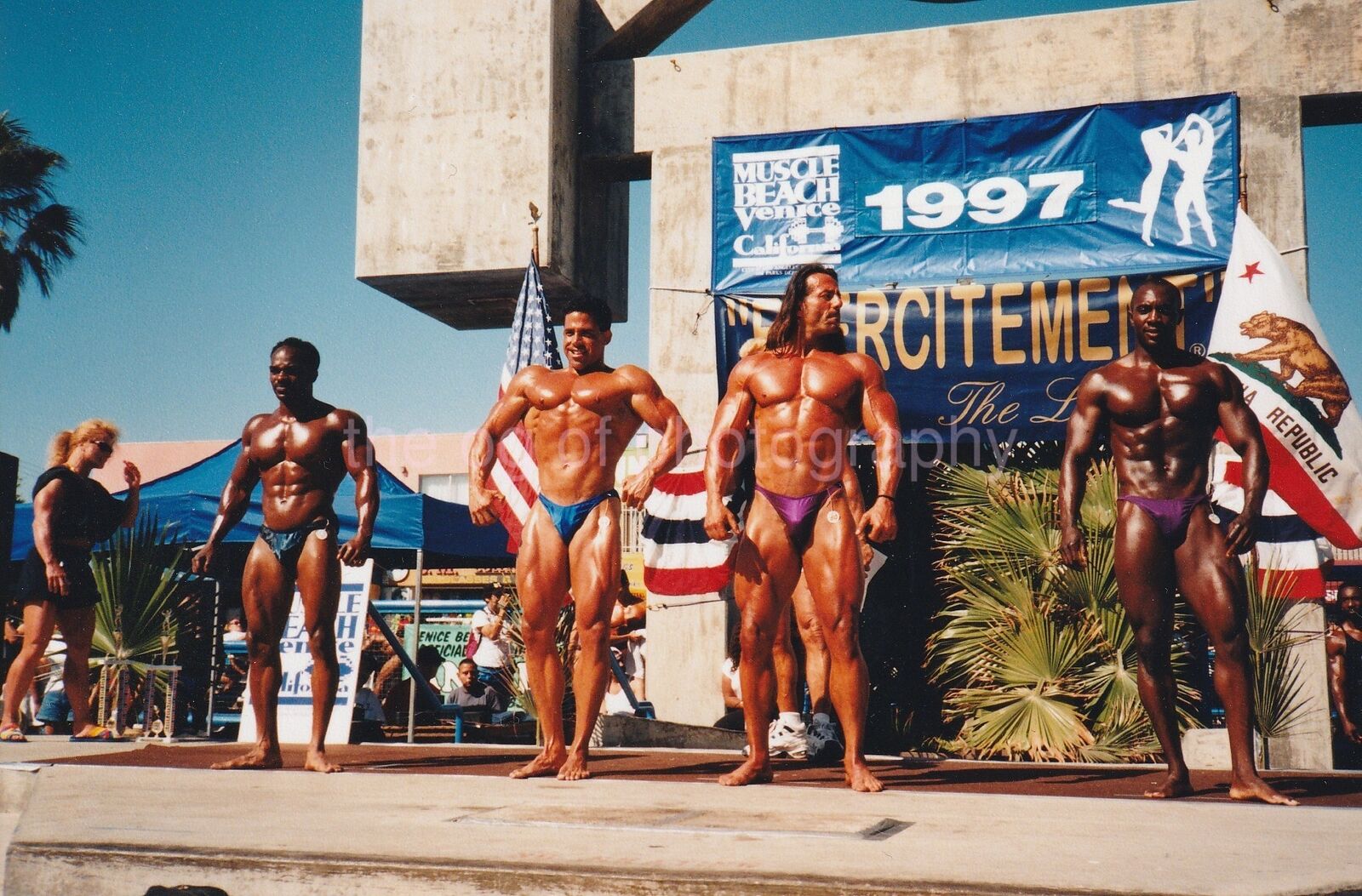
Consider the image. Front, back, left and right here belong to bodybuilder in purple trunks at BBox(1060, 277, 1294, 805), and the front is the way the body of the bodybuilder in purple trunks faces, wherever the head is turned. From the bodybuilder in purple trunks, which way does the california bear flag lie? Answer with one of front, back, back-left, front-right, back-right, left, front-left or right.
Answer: back

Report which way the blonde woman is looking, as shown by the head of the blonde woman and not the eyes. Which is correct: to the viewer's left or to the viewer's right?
to the viewer's right

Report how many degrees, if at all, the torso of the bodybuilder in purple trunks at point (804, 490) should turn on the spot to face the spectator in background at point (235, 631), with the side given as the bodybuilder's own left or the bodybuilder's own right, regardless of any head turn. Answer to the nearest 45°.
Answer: approximately 135° to the bodybuilder's own right

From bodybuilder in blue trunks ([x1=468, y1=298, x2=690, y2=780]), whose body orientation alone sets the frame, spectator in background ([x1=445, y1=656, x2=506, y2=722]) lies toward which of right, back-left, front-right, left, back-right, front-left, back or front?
back

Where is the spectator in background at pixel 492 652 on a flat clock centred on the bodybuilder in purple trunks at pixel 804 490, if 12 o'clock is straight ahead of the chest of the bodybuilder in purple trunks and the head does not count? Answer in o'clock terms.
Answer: The spectator in background is roughly at 5 o'clock from the bodybuilder in purple trunks.
